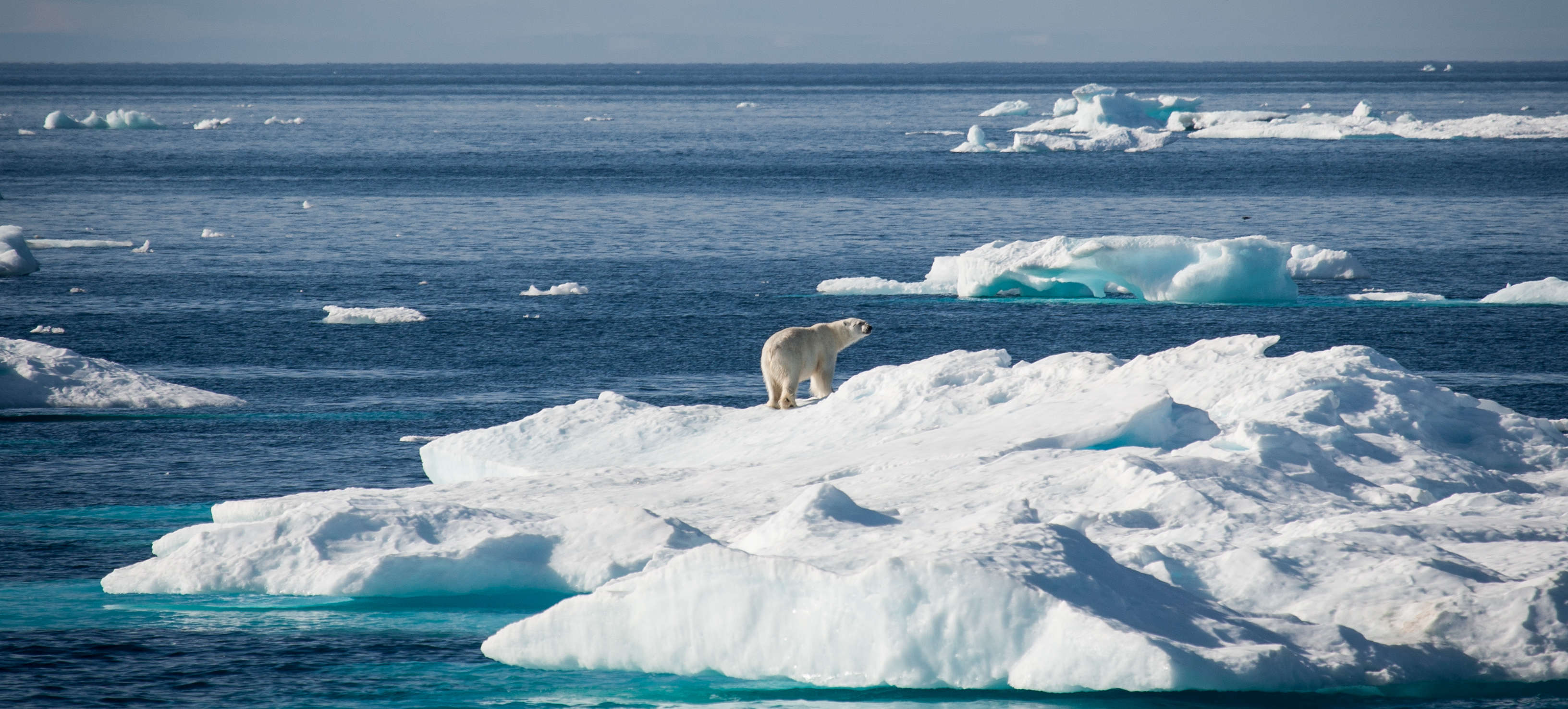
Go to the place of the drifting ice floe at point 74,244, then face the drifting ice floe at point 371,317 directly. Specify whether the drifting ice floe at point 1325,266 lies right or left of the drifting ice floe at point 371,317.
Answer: left

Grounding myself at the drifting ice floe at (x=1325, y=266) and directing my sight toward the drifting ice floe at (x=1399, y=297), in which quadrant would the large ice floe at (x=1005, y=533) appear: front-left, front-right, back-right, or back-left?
front-right

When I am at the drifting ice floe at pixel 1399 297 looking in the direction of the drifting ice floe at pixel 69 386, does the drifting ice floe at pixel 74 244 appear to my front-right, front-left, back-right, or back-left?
front-right

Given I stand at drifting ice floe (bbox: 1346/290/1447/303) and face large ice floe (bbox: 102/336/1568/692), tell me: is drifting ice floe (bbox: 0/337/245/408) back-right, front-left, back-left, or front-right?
front-right

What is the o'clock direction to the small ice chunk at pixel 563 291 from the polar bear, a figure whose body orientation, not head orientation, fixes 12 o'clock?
The small ice chunk is roughly at 10 o'clock from the polar bear.

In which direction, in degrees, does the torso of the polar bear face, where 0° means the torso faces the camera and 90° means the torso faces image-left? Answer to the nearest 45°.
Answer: approximately 225°

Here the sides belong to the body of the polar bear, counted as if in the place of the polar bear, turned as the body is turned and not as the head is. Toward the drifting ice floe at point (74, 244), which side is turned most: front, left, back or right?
left

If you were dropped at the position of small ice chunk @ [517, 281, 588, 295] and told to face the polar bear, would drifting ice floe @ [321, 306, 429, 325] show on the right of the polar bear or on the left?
right
